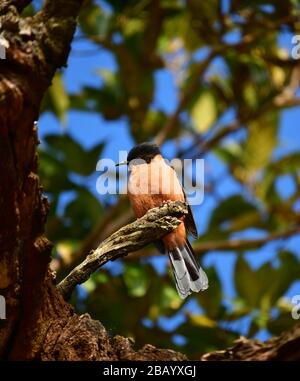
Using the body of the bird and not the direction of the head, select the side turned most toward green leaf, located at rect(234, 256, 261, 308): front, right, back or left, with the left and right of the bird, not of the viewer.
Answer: back

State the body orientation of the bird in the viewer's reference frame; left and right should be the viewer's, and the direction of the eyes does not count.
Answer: facing the viewer and to the left of the viewer

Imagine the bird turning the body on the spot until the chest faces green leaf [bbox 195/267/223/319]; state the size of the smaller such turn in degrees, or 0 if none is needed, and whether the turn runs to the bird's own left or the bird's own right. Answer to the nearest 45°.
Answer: approximately 135° to the bird's own right

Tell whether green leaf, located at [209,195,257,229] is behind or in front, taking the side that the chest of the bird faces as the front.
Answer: behind

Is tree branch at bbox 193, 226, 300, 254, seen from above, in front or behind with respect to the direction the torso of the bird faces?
behind
